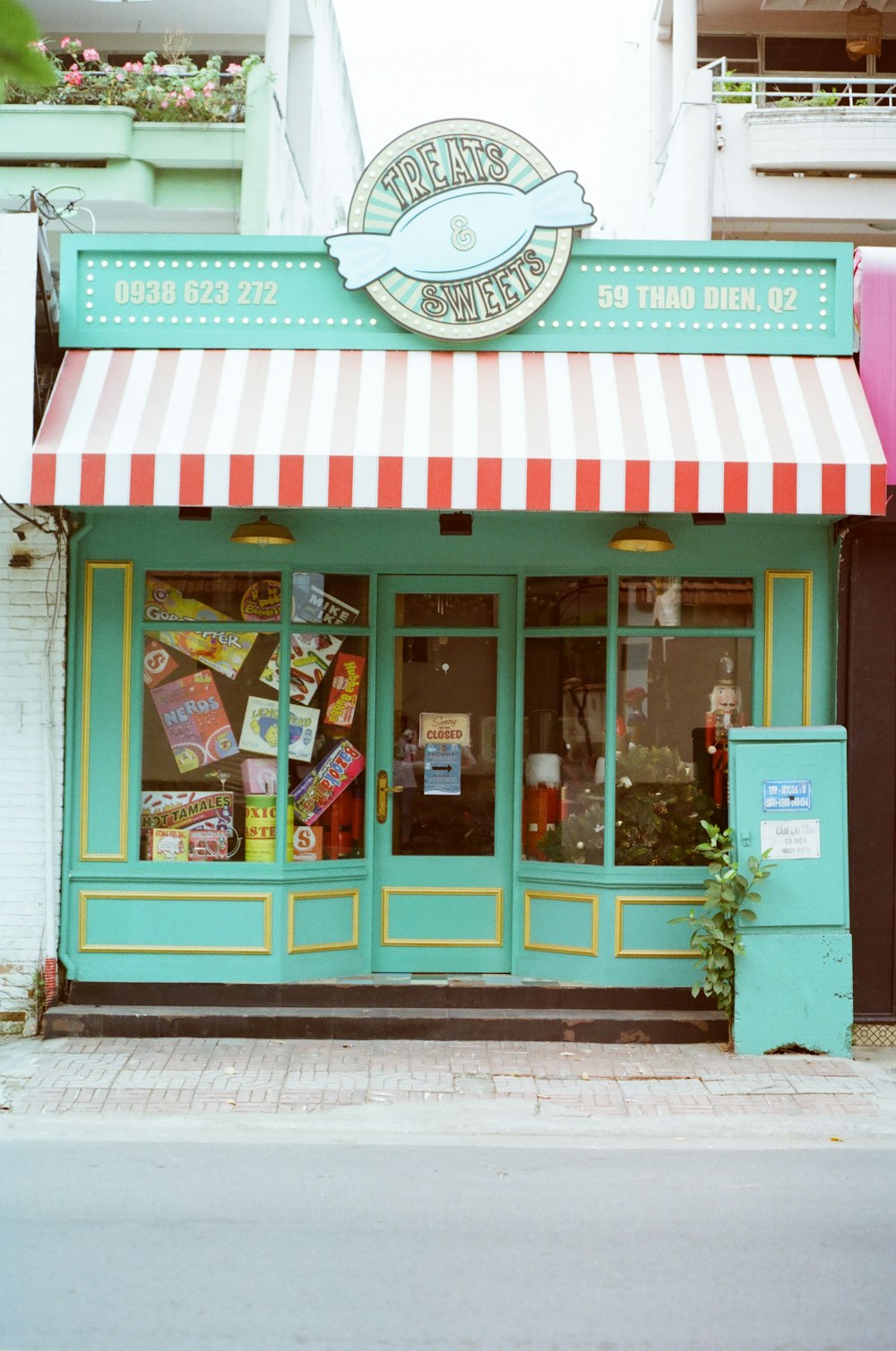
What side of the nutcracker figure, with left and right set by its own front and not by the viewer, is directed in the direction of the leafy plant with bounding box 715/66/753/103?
back

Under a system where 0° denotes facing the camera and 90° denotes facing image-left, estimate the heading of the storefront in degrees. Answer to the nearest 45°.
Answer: approximately 0°

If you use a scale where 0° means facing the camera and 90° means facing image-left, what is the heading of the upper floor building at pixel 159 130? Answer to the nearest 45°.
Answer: approximately 0°

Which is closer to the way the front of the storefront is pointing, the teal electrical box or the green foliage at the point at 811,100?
the teal electrical box

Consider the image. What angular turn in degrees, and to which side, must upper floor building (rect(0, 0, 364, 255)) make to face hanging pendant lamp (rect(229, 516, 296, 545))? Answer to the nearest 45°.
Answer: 0° — it already faces it

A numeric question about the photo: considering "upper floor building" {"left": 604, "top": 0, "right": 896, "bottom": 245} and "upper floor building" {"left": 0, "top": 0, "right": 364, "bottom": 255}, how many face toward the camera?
2

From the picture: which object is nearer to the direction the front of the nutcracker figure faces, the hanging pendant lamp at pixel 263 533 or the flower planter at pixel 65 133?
the hanging pendant lamp
